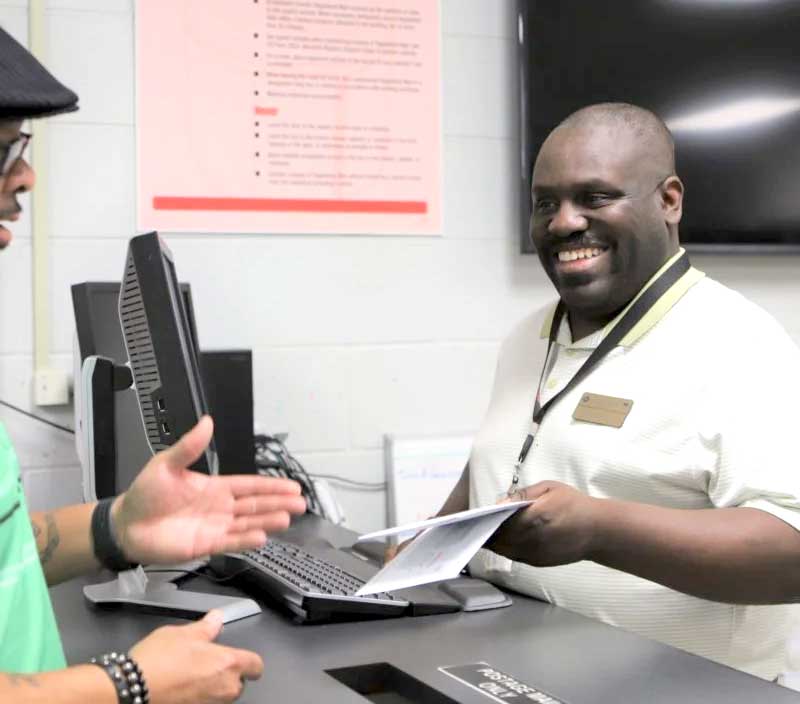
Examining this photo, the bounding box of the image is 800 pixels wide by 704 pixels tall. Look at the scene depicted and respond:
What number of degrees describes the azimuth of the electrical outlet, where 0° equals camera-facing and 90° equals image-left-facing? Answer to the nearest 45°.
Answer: approximately 0°

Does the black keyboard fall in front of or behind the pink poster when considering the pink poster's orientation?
in front

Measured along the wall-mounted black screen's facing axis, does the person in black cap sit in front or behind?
in front

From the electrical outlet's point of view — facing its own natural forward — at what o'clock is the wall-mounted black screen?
The wall-mounted black screen is roughly at 9 o'clock from the electrical outlet.

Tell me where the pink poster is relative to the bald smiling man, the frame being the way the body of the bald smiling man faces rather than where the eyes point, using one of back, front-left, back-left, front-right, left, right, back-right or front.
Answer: right

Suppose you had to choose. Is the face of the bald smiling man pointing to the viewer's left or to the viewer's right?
to the viewer's left

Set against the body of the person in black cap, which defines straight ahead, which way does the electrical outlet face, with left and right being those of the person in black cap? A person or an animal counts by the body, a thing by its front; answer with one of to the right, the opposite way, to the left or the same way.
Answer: to the right

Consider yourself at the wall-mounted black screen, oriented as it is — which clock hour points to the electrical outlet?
The electrical outlet is roughly at 2 o'clock from the wall-mounted black screen.

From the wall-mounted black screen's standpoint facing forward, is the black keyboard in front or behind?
in front

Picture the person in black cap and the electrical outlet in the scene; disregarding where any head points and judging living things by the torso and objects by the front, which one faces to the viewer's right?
the person in black cap

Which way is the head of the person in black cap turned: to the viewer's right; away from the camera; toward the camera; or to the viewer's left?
to the viewer's right

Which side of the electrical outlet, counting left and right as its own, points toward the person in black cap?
front

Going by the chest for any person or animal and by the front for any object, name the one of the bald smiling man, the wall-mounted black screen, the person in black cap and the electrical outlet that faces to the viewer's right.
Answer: the person in black cap
